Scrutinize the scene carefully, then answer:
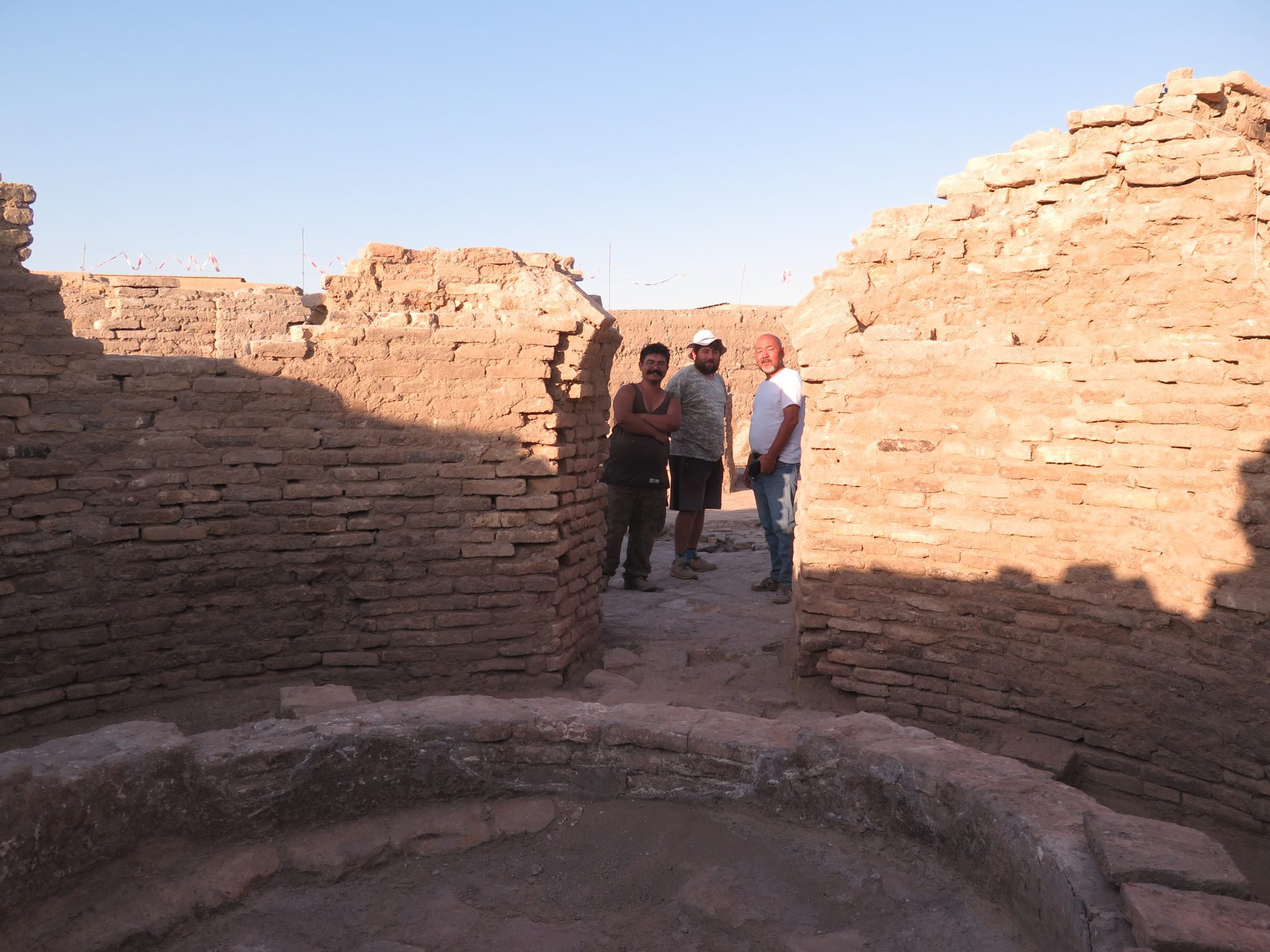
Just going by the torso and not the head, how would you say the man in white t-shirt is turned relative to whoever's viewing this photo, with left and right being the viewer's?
facing the viewer and to the left of the viewer

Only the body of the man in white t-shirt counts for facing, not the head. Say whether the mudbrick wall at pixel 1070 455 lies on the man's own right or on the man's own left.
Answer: on the man's own left

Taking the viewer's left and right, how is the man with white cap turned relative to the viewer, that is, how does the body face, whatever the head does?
facing the viewer and to the right of the viewer

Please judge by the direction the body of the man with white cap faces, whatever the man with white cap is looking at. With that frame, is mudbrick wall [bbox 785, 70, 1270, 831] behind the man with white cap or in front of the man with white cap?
in front

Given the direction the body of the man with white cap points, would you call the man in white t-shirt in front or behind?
in front

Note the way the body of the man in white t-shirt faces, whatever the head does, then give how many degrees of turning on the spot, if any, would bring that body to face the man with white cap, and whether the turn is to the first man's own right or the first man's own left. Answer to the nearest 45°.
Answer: approximately 90° to the first man's own right

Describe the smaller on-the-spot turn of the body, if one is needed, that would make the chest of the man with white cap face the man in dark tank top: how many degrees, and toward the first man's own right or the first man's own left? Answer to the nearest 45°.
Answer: approximately 90° to the first man's own right

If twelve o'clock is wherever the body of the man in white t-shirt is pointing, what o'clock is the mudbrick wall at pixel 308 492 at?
The mudbrick wall is roughly at 12 o'clock from the man in white t-shirt.

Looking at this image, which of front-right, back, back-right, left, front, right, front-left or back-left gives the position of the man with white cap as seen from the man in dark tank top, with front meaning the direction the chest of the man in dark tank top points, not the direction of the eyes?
left

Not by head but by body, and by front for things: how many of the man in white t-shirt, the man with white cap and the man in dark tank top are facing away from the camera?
0

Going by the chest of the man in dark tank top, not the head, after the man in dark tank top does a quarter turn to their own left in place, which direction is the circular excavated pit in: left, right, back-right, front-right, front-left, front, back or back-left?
back-right

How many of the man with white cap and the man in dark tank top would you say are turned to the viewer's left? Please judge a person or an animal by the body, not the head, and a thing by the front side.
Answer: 0
